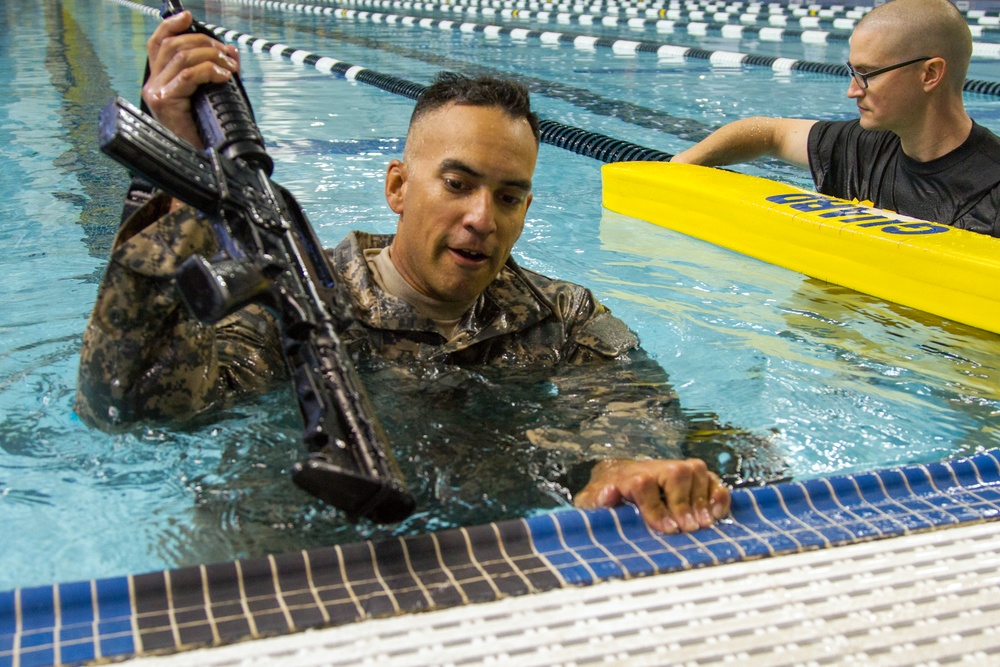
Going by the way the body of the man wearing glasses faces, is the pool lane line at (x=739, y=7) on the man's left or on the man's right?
on the man's right

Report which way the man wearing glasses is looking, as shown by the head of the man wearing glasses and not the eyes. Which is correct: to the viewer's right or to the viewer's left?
to the viewer's left

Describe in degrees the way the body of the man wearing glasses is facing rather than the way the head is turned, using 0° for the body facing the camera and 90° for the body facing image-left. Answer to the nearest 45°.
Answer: approximately 45°
